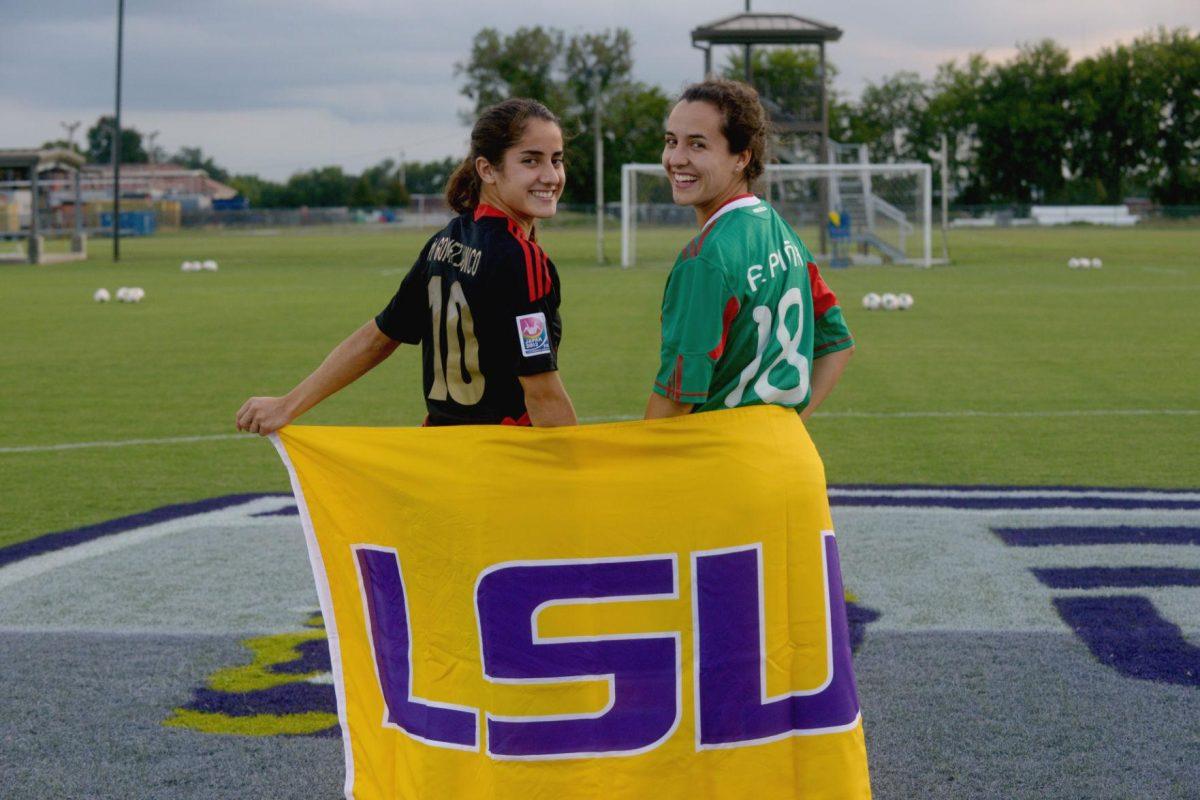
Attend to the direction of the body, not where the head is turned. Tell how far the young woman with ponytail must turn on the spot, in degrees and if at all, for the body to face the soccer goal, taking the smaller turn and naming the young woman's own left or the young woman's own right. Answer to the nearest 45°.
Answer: approximately 45° to the young woman's own left

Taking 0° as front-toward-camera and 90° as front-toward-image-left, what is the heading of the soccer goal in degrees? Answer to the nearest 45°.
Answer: approximately 0°

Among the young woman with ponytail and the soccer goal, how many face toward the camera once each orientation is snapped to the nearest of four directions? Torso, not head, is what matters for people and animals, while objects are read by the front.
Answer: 1

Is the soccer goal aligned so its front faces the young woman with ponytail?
yes

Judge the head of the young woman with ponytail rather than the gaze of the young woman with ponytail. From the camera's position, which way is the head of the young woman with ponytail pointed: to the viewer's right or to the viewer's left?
to the viewer's right

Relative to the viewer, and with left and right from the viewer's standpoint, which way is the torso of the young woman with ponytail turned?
facing away from the viewer and to the right of the viewer
